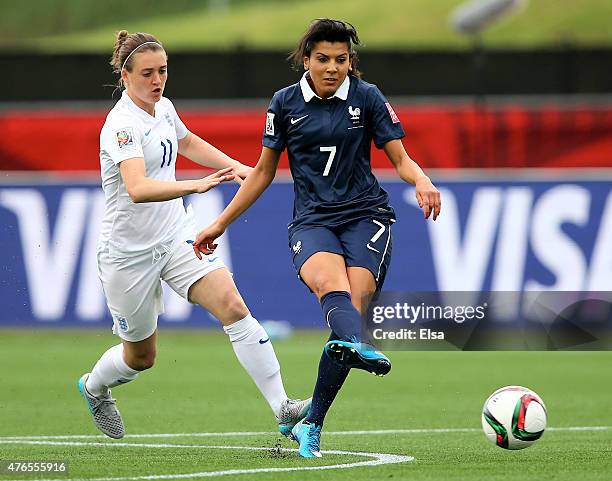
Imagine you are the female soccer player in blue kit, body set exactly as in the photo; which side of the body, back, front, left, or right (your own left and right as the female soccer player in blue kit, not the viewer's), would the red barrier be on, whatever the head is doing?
back

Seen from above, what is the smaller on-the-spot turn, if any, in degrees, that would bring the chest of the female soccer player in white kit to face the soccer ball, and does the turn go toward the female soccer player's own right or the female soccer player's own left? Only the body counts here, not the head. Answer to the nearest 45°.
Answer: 0° — they already face it

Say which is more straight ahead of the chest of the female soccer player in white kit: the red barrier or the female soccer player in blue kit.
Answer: the female soccer player in blue kit

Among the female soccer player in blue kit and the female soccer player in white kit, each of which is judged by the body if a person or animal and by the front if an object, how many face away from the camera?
0

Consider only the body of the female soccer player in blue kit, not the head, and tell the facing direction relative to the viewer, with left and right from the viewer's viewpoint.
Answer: facing the viewer

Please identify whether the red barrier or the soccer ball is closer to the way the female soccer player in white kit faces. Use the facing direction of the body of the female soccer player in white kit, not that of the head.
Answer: the soccer ball
